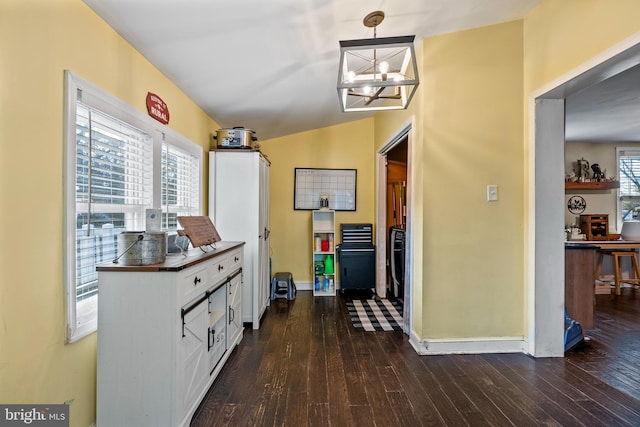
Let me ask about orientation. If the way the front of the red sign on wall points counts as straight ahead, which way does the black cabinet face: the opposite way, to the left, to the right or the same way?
to the right

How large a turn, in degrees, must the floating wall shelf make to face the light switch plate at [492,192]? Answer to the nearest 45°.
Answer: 0° — it already faces it

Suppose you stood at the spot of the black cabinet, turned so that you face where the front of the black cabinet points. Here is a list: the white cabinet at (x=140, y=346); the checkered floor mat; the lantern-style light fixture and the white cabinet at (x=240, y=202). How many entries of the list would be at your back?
0

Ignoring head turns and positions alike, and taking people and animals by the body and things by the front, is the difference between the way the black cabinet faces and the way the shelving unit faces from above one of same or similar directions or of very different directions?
same or similar directions

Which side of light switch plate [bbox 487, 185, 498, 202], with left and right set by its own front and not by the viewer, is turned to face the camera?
front

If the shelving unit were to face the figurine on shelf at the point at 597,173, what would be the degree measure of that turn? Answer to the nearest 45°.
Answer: approximately 90° to its left

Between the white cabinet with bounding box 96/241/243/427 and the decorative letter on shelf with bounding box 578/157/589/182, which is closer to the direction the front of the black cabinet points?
the white cabinet

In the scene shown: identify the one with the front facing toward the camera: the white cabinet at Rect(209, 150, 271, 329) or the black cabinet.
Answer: the black cabinet

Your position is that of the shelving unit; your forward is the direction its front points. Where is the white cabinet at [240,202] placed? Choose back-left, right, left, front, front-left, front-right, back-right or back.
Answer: front-right

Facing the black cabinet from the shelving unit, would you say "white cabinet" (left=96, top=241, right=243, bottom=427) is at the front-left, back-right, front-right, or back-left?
back-right

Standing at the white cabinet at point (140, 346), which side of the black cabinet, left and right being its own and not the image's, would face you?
front

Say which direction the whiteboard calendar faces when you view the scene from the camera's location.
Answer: facing the viewer

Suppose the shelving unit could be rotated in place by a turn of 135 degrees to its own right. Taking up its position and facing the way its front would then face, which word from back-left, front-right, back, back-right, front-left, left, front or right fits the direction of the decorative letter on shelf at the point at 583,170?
back-right

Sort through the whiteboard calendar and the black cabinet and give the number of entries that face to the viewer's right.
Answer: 0

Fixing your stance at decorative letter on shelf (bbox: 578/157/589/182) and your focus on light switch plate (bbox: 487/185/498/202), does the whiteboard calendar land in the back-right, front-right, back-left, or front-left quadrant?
front-right

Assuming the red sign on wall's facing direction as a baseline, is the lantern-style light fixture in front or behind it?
in front
